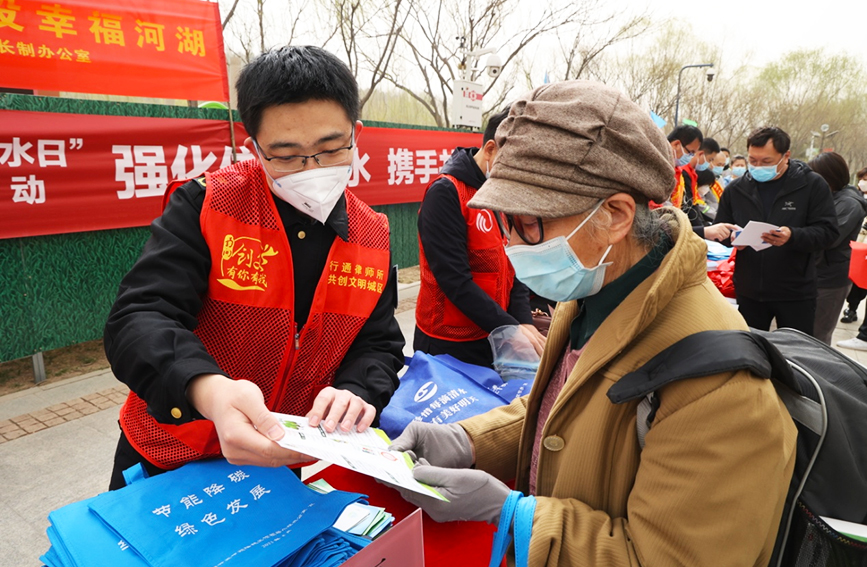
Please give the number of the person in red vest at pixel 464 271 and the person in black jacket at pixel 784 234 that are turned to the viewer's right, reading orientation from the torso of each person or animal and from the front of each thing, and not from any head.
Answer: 1

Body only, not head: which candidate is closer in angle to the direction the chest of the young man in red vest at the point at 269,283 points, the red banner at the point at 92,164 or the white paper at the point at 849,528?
the white paper

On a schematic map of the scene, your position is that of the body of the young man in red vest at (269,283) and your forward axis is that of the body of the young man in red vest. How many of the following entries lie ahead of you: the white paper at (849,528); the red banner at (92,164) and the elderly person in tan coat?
2

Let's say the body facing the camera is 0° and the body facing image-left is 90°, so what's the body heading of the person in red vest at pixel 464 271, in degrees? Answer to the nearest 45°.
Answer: approximately 270°

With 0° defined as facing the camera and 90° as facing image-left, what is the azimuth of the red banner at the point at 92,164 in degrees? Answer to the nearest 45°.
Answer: approximately 315°

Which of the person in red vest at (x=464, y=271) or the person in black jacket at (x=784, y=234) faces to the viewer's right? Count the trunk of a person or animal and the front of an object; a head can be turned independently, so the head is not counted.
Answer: the person in red vest

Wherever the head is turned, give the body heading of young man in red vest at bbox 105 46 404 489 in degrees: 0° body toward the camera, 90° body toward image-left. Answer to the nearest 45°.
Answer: approximately 315°
